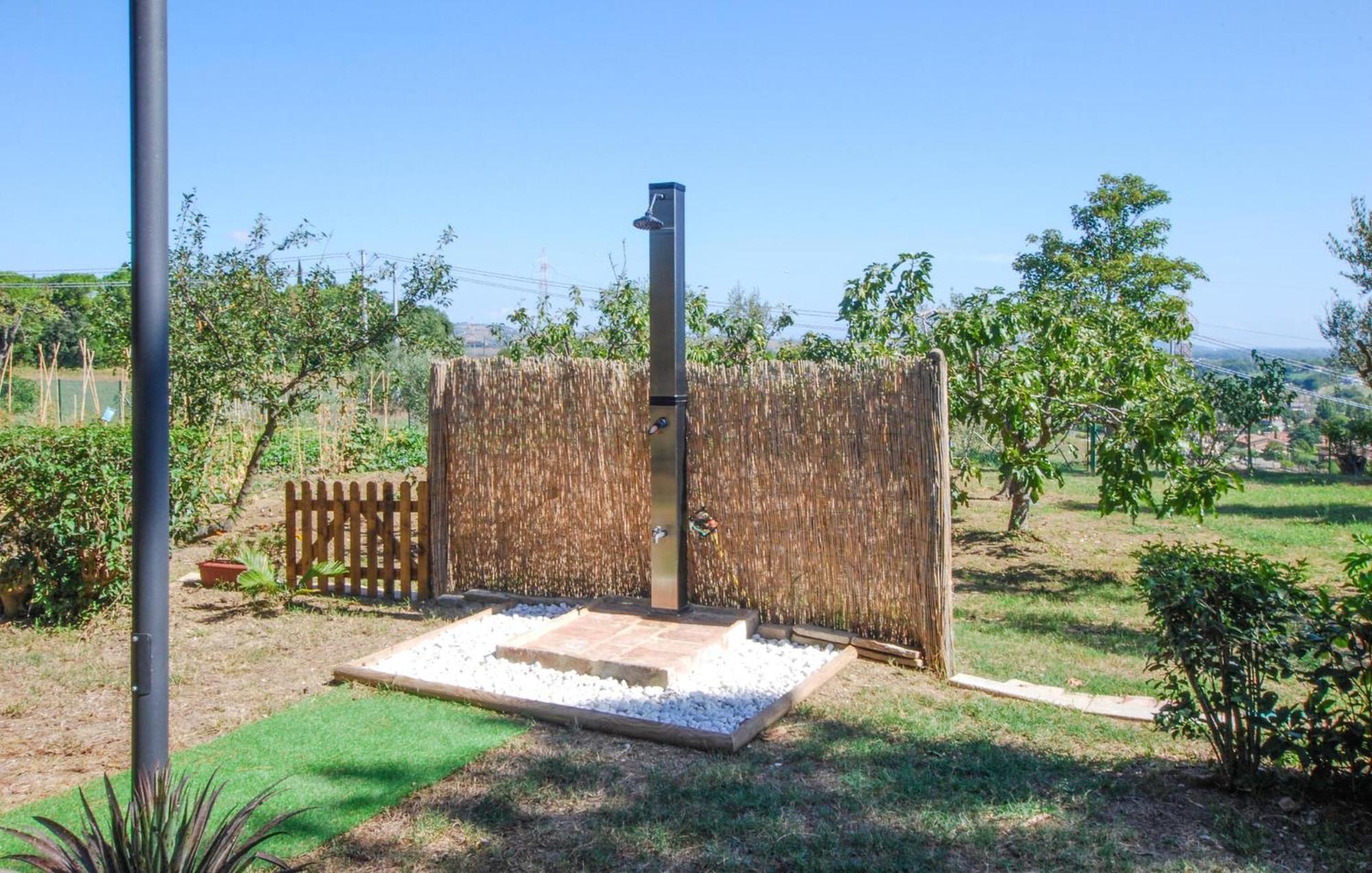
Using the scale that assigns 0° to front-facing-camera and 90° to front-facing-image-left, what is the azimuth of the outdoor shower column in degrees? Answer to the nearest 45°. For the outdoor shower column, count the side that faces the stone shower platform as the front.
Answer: approximately 45°

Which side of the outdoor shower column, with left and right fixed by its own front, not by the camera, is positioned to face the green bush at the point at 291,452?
right

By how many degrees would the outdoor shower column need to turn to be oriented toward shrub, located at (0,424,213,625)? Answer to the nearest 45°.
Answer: approximately 45° to its right

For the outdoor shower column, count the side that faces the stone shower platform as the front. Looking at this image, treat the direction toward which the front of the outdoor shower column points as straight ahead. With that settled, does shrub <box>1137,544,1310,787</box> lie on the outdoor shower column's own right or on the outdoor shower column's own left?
on the outdoor shower column's own left

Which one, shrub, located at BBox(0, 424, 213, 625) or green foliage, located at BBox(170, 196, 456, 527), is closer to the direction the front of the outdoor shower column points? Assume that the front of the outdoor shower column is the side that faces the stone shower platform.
the shrub

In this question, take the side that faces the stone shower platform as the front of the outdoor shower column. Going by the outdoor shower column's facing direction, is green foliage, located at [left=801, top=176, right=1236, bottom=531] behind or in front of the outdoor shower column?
behind

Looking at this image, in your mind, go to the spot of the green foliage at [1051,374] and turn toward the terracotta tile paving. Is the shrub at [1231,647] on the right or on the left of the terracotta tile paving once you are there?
left

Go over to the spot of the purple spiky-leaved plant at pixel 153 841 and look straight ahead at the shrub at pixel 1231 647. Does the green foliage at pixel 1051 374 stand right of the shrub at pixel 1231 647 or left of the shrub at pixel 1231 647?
left

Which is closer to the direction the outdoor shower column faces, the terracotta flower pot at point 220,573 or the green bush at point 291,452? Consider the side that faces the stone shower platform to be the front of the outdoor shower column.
the terracotta flower pot
